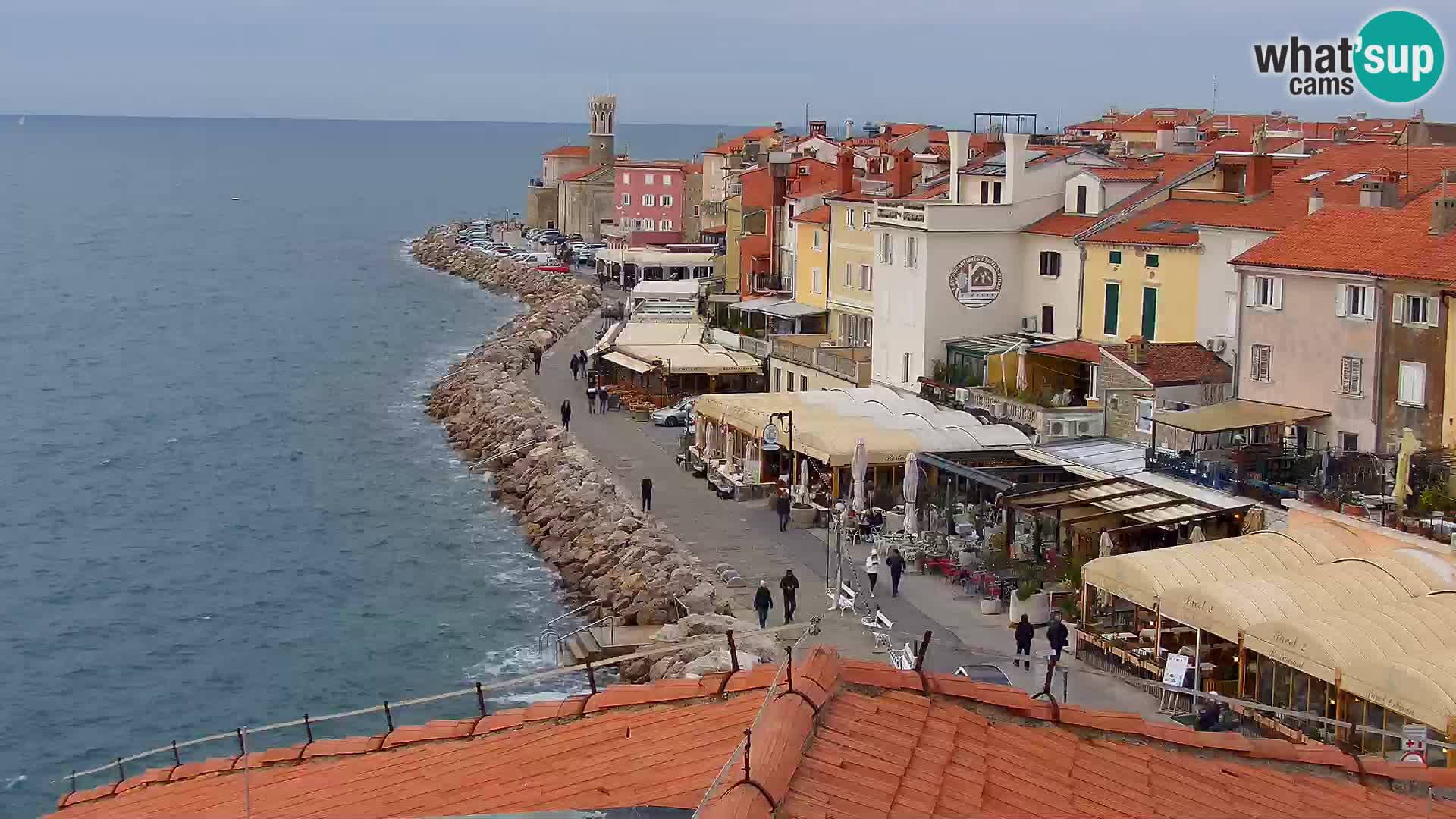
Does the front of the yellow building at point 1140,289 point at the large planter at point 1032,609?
yes

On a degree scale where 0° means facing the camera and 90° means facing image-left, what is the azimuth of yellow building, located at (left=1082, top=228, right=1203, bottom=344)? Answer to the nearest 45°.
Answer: approximately 0°

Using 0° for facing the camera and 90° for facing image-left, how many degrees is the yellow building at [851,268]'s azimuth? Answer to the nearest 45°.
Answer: approximately 45°

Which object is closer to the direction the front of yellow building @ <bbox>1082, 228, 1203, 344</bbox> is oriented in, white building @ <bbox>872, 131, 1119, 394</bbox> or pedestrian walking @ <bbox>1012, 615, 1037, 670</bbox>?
the pedestrian walking

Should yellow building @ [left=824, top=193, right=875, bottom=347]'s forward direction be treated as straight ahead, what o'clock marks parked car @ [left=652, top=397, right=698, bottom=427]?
The parked car is roughly at 1 o'clock from the yellow building.
